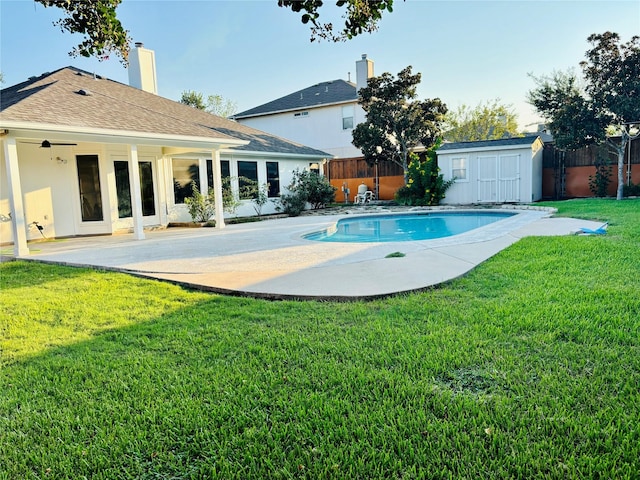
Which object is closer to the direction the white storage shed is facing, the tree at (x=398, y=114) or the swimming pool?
the swimming pool

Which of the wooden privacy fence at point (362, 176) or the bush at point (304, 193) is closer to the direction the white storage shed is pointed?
the bush

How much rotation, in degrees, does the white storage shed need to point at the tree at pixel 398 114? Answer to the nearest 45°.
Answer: approximately 90° to its right

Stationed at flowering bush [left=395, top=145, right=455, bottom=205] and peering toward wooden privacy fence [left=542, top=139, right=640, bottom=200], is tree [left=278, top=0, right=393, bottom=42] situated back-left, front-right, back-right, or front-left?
back-right

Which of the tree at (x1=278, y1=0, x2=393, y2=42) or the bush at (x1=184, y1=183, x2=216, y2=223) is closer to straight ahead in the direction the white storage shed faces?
the tree

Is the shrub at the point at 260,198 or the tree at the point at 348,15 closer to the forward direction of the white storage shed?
the tree

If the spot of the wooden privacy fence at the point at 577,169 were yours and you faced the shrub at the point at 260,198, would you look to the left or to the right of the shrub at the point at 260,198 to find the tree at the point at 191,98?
right

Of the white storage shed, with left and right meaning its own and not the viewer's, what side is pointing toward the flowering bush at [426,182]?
right

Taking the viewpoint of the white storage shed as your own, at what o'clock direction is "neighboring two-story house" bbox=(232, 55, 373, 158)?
The neighboring two-story house is roughly at 4 o'clock from the white storage shed.

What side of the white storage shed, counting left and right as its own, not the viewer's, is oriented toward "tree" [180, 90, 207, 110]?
right

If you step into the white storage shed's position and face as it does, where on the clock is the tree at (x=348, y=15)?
The tree is roughly at 12 o'clock from the white storage shed.

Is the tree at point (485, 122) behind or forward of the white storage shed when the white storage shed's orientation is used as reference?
behind

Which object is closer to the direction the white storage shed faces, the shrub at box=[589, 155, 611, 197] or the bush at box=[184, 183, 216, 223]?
the bush

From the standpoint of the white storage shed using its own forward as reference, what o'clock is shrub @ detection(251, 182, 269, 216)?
The shrub is roughly at 2 o'clock from the white storage shed.

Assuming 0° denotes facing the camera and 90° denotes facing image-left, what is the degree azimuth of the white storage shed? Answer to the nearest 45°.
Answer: approximately 0°

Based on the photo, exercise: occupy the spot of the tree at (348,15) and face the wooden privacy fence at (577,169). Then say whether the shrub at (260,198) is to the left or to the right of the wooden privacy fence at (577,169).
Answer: left

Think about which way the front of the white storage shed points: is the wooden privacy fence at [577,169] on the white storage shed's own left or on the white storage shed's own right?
on the white storage shed's own left

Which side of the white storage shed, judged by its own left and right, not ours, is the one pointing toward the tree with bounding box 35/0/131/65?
front
